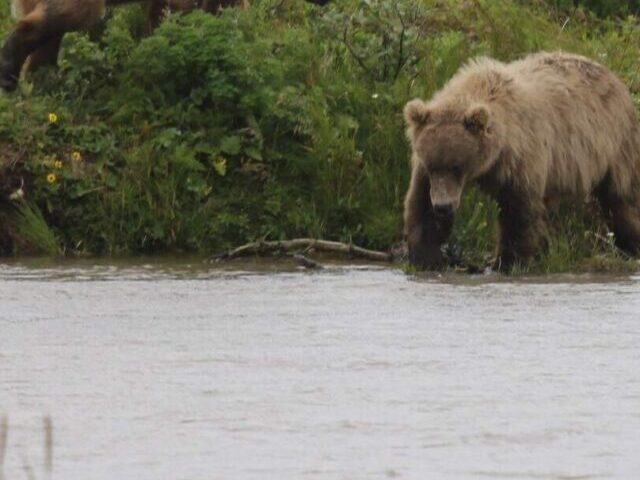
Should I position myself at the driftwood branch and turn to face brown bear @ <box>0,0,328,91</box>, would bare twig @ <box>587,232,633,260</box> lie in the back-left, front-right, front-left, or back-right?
back-right

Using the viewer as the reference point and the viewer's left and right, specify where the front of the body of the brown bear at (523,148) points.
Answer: facing the viewer and to the left of the viewer

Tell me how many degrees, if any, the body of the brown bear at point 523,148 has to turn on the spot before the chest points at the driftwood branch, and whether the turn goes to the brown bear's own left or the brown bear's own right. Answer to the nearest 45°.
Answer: approximately 45° to the brown bear's own right

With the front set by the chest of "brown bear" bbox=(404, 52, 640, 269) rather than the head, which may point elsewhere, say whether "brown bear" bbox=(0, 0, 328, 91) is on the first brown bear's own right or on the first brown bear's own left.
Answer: on the first brown bear's own right
